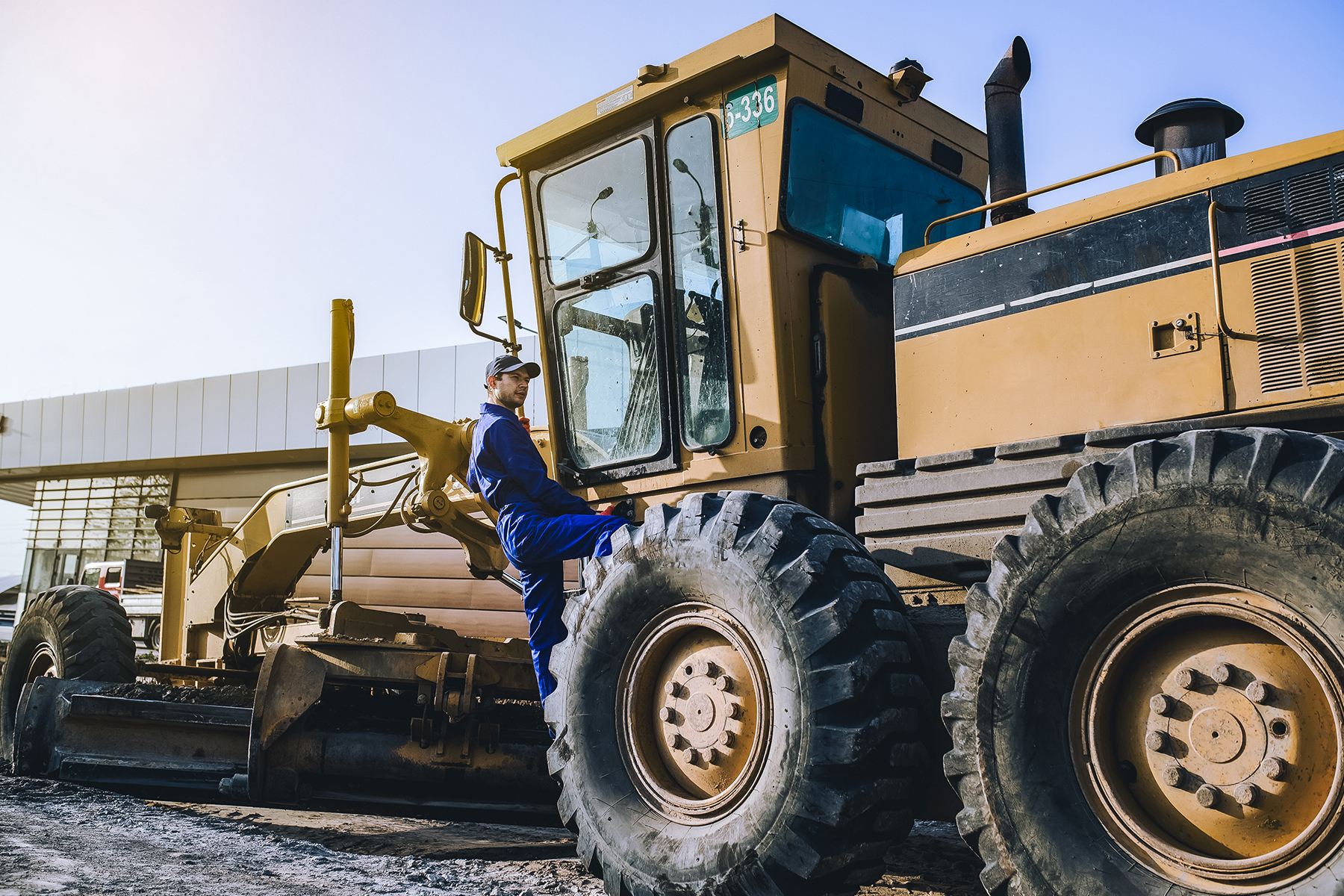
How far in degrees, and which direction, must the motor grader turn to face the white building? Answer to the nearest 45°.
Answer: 0° — it already faces it

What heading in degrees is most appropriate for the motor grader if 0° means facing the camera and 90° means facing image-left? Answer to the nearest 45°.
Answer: approximately 135°
